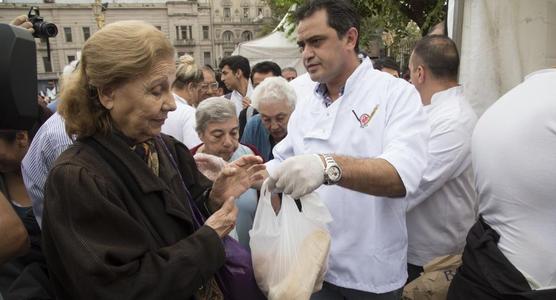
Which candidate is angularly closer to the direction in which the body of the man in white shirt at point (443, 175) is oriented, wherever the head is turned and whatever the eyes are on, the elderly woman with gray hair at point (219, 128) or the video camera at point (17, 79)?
the elderly woman with gray hair

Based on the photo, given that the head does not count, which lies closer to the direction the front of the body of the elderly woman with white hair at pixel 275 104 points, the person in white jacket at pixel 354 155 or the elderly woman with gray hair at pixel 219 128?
the person in white jacket

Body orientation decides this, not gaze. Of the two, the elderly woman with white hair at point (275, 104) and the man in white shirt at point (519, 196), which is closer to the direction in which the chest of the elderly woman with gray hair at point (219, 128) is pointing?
the man in white shirt

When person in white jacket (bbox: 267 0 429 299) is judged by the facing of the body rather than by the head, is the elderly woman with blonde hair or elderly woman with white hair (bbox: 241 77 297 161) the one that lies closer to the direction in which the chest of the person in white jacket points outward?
the elderly woman with blonde hair

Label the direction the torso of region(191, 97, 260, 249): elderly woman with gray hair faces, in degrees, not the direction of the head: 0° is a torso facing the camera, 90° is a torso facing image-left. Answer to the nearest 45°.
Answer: approximately 315°

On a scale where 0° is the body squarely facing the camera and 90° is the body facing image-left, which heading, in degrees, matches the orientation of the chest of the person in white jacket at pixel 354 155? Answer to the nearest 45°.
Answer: approximately 45°

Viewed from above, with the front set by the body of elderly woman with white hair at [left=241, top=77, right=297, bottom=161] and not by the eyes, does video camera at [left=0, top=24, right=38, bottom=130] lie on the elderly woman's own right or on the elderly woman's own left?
on the elderly woman's own right

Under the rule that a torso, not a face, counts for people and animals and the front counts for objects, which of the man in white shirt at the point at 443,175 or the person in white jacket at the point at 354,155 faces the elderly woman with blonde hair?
the person in white jacket

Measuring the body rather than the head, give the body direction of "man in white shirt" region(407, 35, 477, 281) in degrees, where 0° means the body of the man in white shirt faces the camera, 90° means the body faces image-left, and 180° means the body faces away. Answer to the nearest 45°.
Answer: approximately 135°
